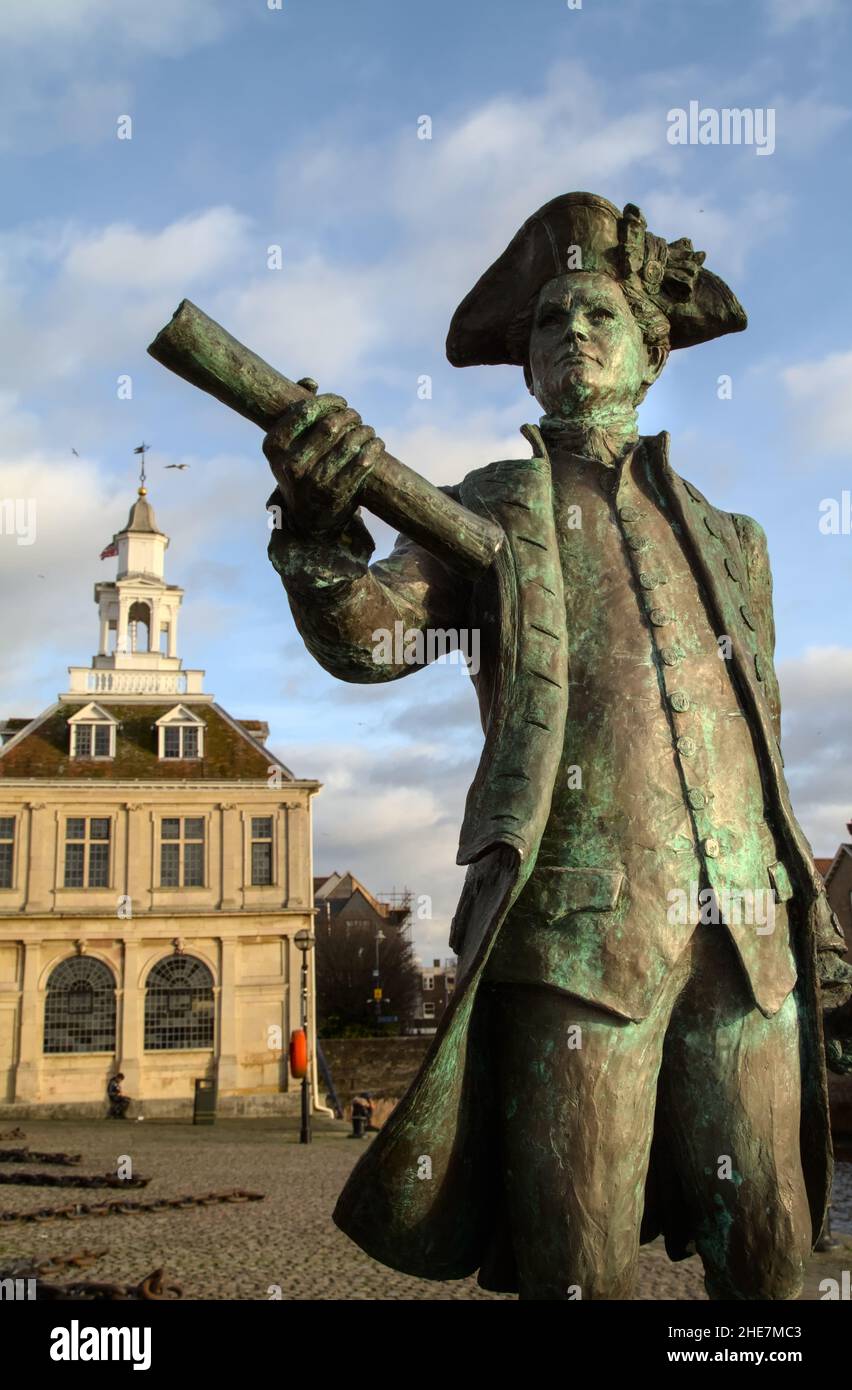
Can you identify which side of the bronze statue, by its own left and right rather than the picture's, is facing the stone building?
back

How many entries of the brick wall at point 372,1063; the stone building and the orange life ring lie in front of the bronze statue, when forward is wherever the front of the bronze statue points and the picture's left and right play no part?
0

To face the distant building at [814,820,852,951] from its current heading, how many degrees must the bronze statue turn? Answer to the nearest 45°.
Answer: approximately 180°

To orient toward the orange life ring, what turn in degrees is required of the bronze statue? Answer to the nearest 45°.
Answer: approximately 180°

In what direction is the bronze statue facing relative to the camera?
toward the camera

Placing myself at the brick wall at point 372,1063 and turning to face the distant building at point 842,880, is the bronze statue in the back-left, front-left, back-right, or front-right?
back-right

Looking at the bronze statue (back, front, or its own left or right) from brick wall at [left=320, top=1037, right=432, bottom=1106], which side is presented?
back

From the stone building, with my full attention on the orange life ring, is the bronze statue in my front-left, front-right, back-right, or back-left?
front-right

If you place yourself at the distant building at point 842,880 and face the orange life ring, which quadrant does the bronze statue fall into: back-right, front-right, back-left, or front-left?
front-left
